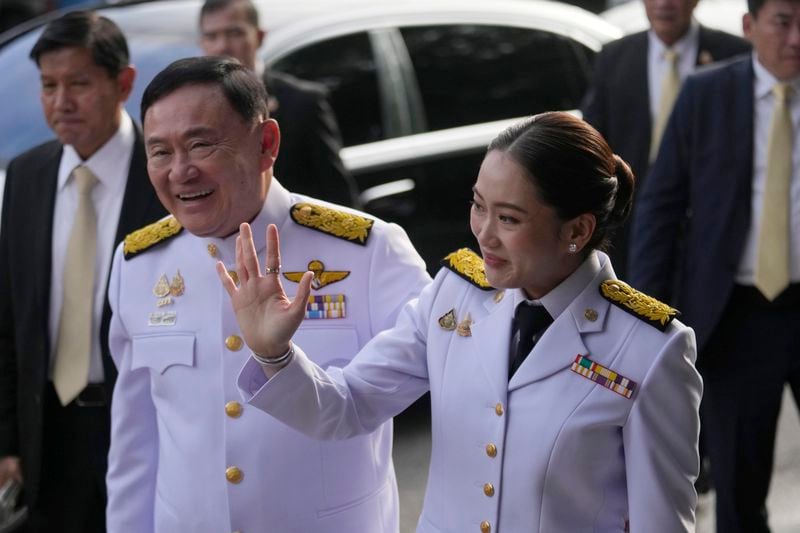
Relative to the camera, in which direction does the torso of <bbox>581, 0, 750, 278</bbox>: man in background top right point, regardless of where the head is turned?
toward the camera

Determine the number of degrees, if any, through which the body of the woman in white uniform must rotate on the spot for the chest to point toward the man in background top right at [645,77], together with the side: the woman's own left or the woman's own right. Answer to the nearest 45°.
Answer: approximately 135° to the woman's own right

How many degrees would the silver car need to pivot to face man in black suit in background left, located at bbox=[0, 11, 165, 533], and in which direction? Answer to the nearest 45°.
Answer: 0° — it already faces them

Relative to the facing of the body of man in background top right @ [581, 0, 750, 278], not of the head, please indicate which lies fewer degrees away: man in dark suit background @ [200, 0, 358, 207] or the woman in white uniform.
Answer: the woman in white uniform

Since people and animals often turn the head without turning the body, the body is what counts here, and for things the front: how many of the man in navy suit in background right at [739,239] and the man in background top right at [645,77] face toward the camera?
2

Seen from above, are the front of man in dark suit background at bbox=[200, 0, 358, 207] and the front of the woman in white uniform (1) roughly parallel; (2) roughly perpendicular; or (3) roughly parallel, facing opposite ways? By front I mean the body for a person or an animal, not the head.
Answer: roughly parallel

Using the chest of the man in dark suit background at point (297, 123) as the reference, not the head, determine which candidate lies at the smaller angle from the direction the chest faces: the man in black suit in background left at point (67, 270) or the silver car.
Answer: the man in black suit in background left

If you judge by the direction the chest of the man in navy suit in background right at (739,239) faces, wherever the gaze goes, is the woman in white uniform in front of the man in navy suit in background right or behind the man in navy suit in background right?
in front

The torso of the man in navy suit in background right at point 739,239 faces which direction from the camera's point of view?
toward the camera

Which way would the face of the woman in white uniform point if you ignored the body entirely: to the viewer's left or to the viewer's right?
to the viewer's left

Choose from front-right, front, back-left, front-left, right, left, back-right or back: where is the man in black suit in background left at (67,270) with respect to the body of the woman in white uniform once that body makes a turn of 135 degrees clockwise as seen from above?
front-left

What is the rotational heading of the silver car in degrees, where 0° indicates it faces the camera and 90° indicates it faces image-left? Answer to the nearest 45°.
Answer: approximately 45°

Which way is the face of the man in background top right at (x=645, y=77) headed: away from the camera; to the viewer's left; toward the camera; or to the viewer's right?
toward the camera
